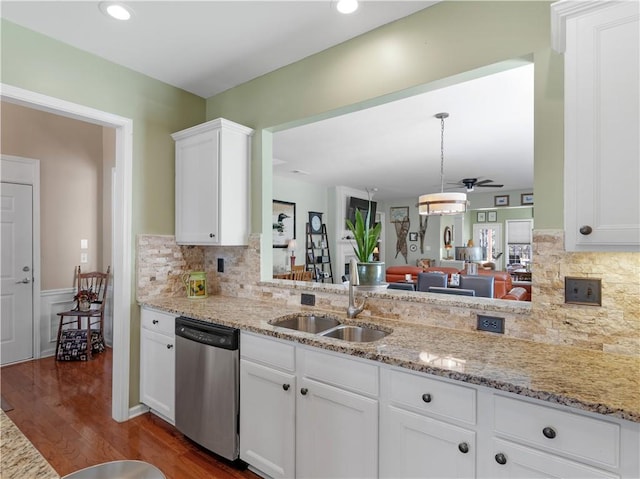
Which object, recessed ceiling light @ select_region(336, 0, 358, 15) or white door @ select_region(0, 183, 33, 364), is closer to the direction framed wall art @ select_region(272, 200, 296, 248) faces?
the recessed ceiling light

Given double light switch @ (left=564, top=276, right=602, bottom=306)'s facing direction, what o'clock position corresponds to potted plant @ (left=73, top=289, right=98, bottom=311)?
The potted plant is roughly at 3 o'clock from the double light switch.

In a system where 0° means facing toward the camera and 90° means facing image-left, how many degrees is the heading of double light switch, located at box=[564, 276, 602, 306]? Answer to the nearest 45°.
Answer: approximately 0°

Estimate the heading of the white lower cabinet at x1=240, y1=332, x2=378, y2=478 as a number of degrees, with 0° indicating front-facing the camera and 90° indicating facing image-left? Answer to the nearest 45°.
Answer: approximately 45°

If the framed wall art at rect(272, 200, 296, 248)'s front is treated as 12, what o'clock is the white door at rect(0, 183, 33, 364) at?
The white door is roughly at 3 o'clock from the framed wall art.

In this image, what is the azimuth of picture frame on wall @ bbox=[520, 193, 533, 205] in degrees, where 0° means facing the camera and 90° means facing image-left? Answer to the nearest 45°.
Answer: approximately 0°

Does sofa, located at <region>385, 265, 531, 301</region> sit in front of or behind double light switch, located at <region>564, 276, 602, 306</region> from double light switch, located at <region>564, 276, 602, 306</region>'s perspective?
behind

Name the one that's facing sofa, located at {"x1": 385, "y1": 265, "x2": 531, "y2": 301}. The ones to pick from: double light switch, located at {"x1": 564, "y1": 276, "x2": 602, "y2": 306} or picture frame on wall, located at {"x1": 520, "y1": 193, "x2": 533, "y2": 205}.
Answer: the picture frame on wall

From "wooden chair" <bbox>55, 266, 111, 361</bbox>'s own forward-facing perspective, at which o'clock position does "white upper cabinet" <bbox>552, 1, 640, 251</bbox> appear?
The white upper cabinet is roughly at 10 o'clock from the wooden chair.
